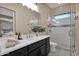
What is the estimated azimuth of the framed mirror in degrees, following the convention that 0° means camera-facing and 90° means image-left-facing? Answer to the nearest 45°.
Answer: approximately 315°

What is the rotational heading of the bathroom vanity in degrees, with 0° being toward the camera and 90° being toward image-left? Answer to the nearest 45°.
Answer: approximately 315°
